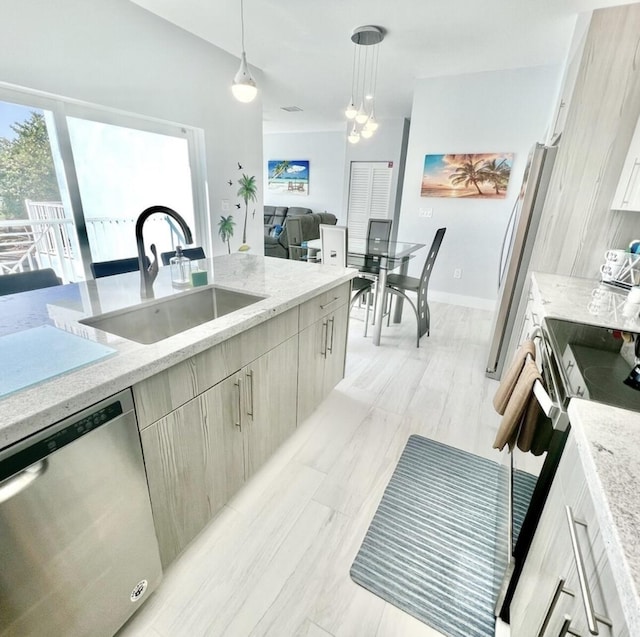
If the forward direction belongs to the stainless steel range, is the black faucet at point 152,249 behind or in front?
in front

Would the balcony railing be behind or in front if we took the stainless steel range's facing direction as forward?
in front

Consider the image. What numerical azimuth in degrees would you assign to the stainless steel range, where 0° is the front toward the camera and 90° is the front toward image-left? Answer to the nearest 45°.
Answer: approximately 90°

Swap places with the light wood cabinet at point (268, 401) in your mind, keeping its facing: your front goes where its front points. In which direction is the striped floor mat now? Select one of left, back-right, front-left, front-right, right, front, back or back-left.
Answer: front

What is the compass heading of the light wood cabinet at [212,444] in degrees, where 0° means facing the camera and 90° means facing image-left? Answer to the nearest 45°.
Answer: approximately 315°

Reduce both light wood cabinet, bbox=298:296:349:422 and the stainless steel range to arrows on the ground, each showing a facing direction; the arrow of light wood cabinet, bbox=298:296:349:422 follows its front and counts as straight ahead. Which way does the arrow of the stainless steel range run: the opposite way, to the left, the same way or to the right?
the opposite way

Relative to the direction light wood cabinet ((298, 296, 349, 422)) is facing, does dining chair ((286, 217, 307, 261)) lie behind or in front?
behind

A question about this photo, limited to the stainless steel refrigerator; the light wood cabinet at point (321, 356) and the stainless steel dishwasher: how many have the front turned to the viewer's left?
1

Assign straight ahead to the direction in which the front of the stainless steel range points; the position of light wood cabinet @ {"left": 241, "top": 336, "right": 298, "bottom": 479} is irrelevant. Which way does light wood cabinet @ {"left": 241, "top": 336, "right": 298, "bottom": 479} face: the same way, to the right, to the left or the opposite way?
the opposite way
